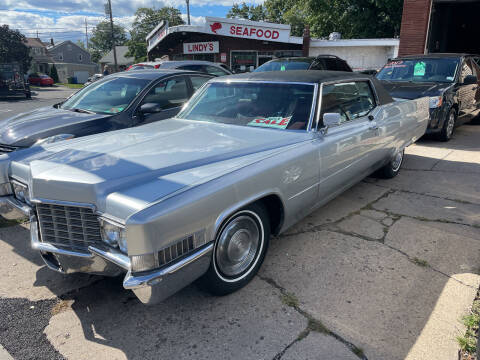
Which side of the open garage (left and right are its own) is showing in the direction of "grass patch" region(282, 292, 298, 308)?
front

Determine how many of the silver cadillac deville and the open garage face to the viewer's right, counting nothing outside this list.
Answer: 0

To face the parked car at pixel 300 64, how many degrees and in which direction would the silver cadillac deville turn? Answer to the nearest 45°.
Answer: approximately 135° to its right

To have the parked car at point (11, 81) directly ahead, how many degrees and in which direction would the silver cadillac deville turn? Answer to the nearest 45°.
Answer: approximately 90° to its right

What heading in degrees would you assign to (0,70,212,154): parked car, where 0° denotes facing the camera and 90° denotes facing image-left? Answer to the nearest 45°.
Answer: approximately 45°

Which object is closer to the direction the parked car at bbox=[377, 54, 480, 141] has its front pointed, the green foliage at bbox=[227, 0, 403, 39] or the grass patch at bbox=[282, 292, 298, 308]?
the grass patch

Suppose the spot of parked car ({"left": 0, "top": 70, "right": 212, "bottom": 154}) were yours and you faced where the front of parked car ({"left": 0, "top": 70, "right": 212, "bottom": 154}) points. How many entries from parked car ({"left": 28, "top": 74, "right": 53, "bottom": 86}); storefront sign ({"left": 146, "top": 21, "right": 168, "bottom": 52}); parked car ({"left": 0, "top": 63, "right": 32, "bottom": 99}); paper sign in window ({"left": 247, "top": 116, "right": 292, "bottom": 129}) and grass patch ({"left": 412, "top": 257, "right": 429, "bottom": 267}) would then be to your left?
2

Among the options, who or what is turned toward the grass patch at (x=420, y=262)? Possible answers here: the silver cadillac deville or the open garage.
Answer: the open garage

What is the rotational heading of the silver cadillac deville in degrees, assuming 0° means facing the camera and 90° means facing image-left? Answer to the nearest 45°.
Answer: approximately 45°

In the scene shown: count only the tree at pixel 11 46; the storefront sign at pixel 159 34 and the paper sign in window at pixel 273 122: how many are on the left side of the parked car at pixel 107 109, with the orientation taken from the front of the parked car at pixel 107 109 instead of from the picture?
1

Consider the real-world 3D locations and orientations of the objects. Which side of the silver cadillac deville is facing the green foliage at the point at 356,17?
back

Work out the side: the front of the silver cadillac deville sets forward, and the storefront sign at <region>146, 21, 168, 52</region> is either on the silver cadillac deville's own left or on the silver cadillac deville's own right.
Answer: on the silver cadillac deville's own right

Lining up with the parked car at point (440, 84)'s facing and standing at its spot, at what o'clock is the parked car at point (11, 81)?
the parked car at point (11, 81) is roughly at 2 o'clock from the parked car at point (440, 84).

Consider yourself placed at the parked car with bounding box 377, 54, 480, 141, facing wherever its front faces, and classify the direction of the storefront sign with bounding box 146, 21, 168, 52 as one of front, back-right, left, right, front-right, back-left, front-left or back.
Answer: right
